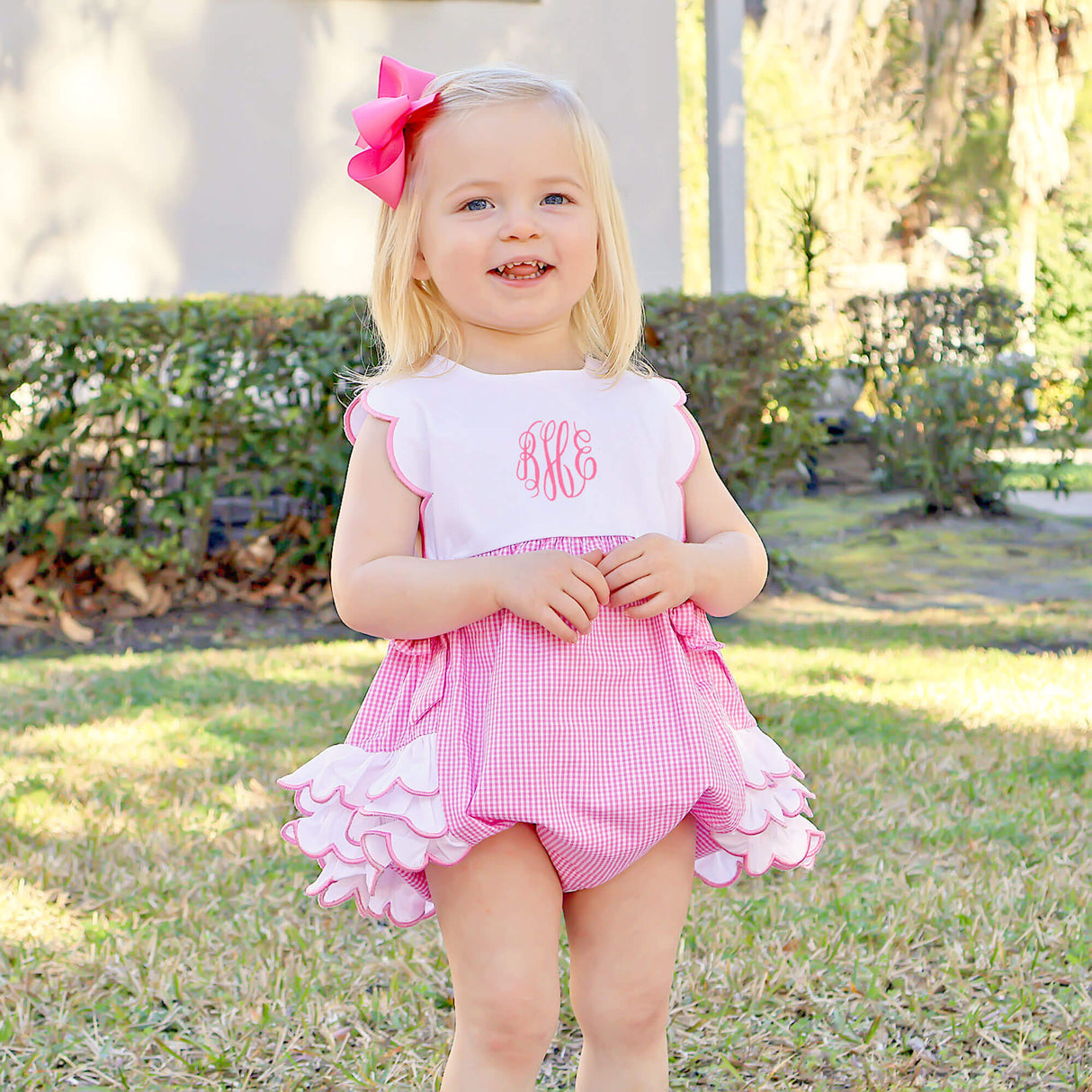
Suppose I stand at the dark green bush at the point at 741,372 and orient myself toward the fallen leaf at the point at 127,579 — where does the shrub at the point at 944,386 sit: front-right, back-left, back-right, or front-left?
back-right

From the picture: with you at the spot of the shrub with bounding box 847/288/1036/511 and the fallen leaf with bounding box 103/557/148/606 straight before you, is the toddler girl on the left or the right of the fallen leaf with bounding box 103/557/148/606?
left

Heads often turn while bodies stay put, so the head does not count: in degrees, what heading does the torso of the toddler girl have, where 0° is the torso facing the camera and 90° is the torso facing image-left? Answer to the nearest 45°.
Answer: approximately 0°

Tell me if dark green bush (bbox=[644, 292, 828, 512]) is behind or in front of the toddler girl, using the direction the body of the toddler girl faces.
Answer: behind

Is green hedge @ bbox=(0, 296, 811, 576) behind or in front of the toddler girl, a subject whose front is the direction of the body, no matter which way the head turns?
behind

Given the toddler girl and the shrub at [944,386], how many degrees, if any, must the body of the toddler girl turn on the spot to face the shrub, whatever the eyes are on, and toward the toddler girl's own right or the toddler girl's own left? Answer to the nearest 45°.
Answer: approximately 180°

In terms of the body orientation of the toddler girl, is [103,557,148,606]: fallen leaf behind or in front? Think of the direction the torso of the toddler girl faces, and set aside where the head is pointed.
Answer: behind

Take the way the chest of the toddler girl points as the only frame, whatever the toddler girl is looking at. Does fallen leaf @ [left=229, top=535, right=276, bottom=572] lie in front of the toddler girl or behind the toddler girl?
behind
